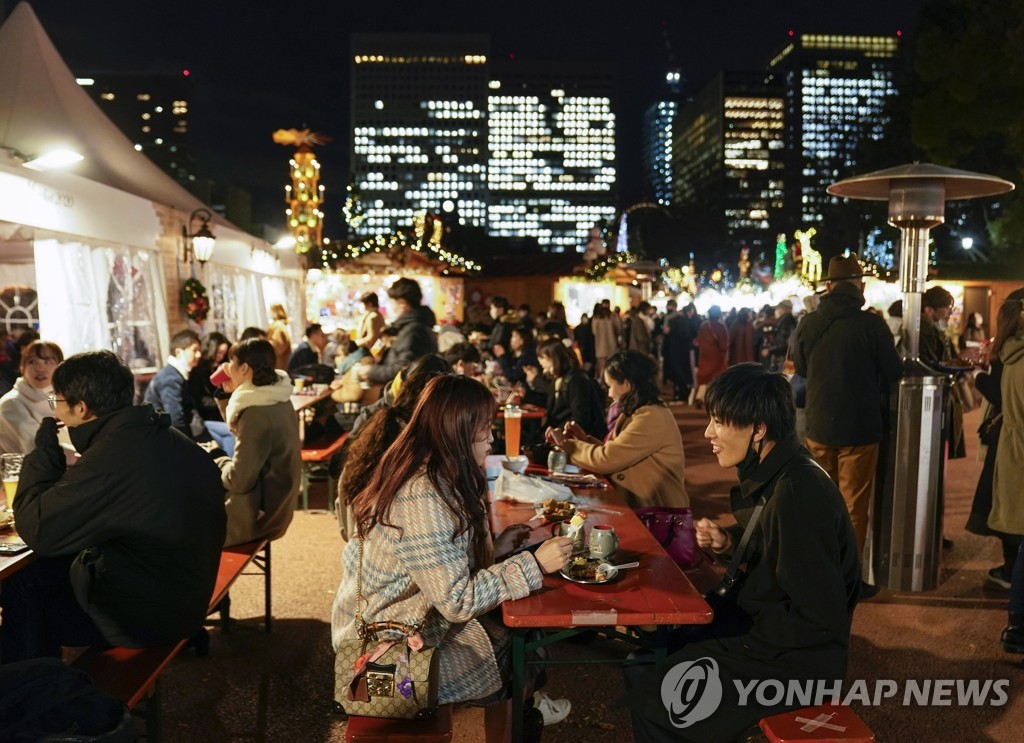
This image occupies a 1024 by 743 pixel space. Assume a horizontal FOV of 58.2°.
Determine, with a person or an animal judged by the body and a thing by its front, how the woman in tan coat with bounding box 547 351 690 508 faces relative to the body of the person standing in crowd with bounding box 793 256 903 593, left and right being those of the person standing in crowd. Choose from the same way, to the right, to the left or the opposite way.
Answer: to the left

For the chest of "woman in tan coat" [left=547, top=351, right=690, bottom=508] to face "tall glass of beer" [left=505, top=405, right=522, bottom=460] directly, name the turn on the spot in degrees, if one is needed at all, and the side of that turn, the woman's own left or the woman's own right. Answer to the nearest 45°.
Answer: approximately 45° to the woman's own right

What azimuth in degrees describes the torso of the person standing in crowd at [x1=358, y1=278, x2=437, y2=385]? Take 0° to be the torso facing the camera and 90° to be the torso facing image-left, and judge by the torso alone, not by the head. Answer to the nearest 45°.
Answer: approximately 90°

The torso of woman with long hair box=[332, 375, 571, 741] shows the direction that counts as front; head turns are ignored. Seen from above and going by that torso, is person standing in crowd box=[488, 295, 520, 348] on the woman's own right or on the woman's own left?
on the woman's own left

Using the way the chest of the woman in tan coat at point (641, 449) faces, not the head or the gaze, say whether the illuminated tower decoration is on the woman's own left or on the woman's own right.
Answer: on the woman's own right

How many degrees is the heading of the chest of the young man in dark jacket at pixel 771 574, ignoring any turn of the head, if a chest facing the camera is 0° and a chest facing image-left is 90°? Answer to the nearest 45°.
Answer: approximately 90°

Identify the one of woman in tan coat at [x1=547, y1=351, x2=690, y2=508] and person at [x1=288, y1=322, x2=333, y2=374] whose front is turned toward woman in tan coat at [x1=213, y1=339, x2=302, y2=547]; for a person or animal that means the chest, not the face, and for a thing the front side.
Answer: woman in tan coat at [x1=547, y1=351, x2=690, y2=508]

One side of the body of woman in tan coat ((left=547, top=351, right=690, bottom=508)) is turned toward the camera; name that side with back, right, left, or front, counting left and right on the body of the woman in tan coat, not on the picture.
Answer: left

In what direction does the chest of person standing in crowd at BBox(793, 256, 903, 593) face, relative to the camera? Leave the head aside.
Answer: away from the camera

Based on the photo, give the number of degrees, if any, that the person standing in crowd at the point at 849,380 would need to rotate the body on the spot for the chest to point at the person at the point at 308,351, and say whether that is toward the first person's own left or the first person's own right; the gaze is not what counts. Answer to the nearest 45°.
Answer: approximately 45° to the first person's own left

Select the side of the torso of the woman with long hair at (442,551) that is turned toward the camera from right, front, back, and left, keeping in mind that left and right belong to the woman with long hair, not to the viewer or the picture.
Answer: right
